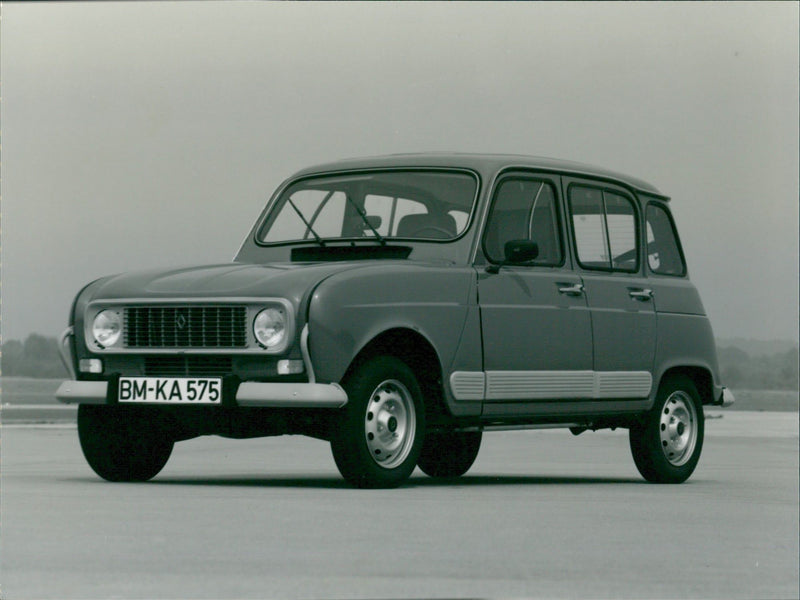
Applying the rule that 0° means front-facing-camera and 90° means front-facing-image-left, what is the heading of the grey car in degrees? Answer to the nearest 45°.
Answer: approximately 45°
